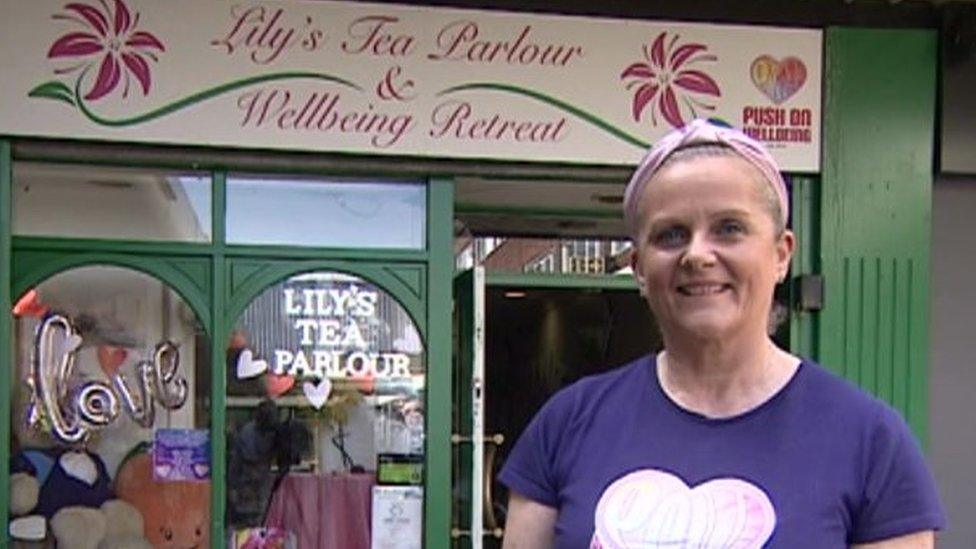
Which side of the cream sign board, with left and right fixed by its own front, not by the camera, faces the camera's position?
front

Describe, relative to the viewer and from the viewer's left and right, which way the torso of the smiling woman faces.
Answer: facing the viewer

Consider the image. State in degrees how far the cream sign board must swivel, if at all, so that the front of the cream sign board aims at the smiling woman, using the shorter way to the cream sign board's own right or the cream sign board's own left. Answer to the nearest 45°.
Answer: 0° — it already faces them

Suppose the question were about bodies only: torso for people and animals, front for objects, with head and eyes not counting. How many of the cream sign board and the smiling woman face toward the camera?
2
